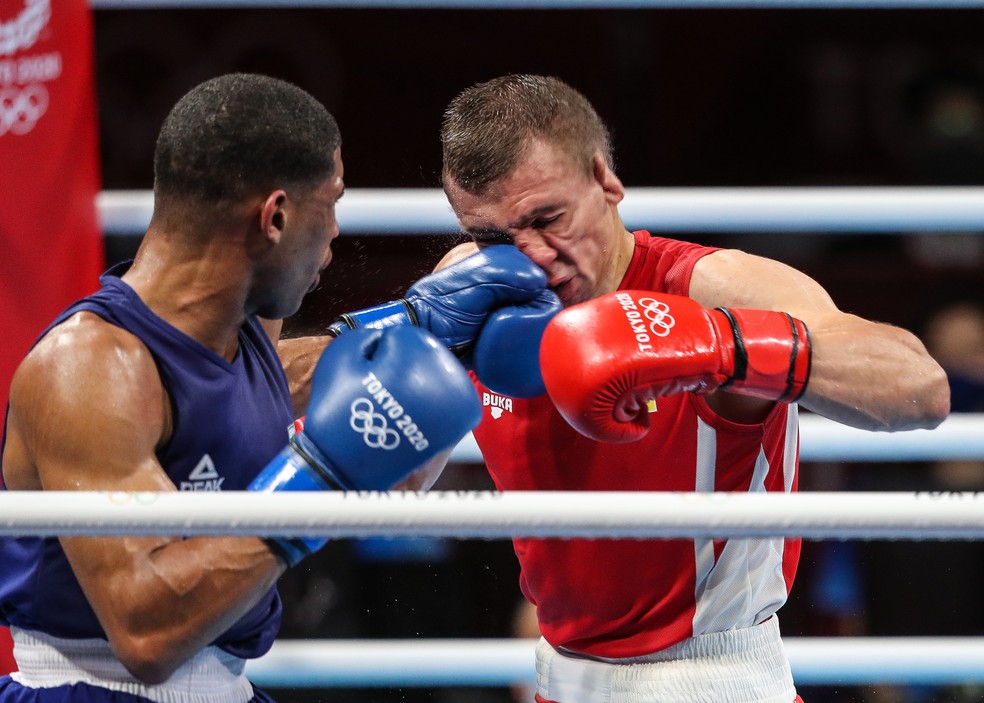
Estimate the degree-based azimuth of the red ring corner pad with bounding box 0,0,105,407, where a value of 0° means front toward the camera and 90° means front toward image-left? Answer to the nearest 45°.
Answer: approximately 0°

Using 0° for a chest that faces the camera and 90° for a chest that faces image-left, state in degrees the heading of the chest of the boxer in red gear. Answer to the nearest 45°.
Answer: approximately 45°

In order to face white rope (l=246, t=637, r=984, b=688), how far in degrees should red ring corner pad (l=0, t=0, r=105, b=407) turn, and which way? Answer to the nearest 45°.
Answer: approximately 45° to its left

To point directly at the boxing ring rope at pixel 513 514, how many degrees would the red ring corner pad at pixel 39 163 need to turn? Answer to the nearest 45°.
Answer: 0° — it already faces it

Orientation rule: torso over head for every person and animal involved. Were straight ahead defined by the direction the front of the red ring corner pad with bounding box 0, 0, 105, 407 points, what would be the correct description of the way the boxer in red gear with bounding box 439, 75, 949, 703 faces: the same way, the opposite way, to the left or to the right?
to the right

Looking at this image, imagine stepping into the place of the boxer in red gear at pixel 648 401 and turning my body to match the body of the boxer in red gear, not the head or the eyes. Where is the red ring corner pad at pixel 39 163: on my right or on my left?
on my right
